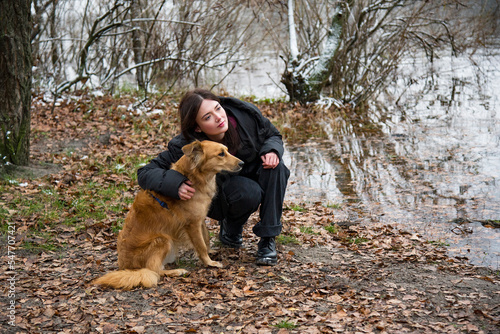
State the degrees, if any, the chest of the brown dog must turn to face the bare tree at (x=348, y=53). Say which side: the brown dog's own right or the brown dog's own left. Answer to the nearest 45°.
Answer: approximately 45° to the brown dog's own left

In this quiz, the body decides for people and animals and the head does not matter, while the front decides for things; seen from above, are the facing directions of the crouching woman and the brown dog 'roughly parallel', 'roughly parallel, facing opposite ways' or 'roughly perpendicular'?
roughly perpendicular

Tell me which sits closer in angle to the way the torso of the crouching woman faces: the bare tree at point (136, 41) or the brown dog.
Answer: the brown dog

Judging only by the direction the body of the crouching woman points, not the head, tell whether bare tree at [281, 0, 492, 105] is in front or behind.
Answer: behind

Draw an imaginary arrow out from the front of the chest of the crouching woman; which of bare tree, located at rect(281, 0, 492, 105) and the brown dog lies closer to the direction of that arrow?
the brown dog

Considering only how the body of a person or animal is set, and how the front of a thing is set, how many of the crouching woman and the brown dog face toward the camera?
1

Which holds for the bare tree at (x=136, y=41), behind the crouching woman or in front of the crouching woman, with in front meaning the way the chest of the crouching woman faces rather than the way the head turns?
behind

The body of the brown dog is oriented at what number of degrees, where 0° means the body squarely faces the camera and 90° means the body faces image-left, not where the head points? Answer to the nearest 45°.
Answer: approximately 270°

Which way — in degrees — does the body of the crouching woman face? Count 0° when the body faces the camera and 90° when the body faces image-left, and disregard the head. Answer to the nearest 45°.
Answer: approximately 0°
